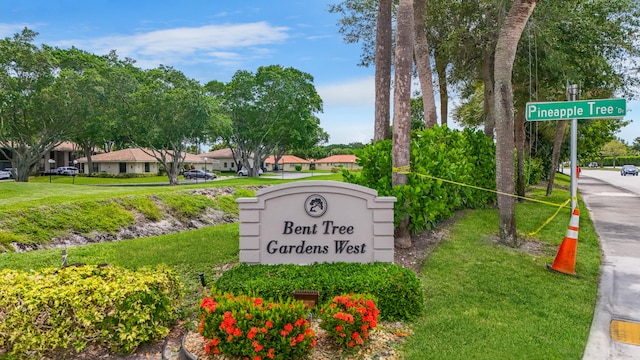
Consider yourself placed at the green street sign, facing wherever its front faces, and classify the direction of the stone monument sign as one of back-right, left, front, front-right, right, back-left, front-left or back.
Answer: front-right

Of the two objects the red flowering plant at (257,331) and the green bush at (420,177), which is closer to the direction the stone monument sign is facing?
the red flowering plant

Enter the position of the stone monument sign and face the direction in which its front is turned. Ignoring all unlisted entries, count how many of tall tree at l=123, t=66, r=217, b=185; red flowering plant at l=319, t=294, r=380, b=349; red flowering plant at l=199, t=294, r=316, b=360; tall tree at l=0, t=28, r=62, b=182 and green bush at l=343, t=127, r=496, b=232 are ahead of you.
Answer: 2

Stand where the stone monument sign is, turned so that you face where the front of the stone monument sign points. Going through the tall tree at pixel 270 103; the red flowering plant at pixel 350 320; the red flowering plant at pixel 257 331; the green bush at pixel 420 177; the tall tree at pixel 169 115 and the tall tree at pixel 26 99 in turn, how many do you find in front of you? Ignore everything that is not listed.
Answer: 2

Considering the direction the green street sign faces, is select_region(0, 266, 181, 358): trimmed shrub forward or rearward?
forward

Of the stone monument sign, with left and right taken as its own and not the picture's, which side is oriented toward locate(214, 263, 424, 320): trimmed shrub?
front

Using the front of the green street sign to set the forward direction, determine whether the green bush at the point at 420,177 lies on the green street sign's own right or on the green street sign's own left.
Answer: on the green street sign's own right

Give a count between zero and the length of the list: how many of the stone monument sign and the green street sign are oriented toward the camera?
2

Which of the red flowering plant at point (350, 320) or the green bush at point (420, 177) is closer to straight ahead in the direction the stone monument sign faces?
the red flowering plant

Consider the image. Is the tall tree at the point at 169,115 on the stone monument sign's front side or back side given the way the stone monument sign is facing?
on the back side

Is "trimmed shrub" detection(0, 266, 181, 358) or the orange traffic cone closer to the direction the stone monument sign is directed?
the trimmed shrub

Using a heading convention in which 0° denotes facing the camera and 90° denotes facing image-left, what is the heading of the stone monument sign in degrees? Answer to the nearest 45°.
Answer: approximately 0°
